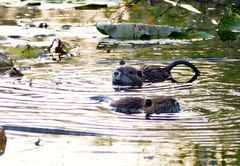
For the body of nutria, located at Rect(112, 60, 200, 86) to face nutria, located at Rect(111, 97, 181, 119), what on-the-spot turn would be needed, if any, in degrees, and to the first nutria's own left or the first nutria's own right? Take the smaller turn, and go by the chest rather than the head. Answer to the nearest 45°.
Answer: approximately 90° to the first nutria's own left

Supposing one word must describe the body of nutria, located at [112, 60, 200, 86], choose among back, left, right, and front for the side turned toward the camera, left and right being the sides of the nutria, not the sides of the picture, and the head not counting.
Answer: left

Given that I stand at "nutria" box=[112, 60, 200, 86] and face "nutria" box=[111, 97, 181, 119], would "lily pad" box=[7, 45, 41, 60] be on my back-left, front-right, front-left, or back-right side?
back-right

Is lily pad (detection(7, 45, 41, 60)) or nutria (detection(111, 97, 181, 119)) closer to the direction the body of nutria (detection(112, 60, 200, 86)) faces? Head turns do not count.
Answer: the lily pad
